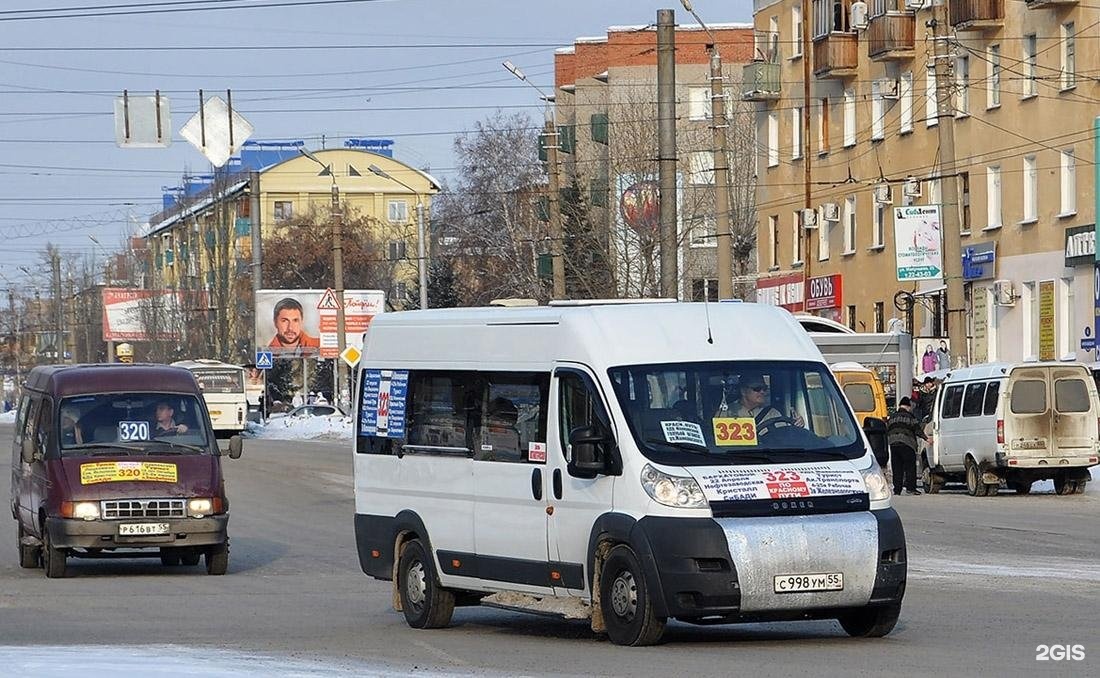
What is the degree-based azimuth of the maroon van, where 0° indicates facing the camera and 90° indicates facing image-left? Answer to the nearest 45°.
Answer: approximately 0°

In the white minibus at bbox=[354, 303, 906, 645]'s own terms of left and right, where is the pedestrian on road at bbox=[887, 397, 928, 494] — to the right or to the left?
on its left

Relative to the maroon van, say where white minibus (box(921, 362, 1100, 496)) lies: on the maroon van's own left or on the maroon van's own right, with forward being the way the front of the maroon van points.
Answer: on the maroon van's own left

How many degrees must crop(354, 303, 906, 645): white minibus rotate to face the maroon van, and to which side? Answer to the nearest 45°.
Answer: approximately 180°

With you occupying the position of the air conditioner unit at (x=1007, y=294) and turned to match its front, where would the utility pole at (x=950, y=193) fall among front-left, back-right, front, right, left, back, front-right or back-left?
front-left

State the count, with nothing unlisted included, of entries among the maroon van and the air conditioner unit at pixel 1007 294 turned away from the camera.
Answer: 0

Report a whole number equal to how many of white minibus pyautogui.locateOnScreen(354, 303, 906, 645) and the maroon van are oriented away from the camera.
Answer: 0

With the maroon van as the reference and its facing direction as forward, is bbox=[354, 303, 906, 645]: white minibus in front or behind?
in front

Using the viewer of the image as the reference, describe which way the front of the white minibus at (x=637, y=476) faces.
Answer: facing the viewer and to the right of the viewer
